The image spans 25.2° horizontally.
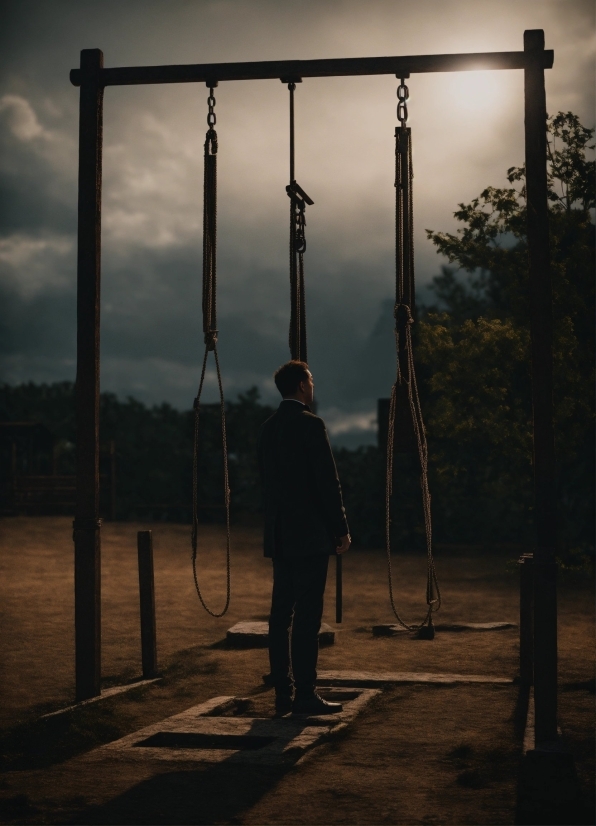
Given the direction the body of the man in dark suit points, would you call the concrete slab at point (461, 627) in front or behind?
in front

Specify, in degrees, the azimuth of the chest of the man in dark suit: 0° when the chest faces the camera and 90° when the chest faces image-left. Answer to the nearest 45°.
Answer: approximately 225°

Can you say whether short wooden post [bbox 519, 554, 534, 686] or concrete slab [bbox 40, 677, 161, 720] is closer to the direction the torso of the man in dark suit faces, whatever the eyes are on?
the short wooden post

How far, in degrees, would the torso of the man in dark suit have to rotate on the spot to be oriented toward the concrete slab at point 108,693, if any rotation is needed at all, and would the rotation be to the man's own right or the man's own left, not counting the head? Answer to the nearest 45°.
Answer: approximately 90° to the man's own left

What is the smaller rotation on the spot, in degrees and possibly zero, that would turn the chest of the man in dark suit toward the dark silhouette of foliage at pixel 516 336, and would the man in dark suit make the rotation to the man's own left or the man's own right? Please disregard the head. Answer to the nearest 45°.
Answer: approximately 45° to the man's own left
